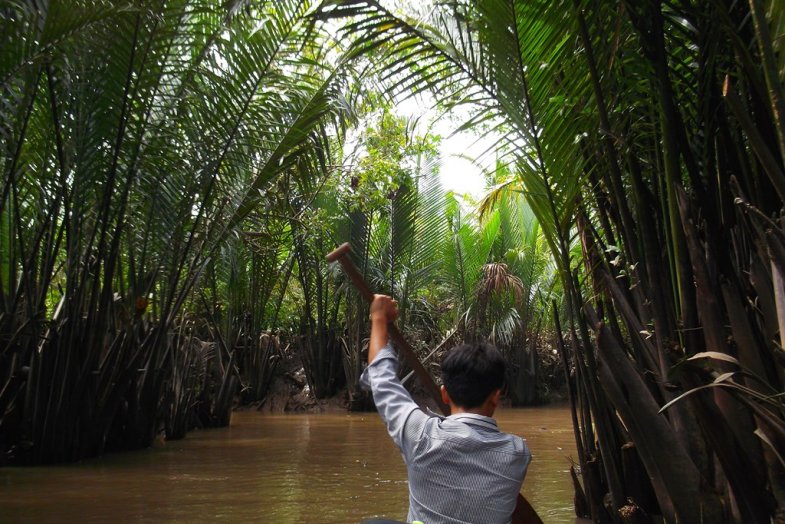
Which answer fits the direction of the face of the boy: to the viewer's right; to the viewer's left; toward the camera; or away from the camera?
away from the camera

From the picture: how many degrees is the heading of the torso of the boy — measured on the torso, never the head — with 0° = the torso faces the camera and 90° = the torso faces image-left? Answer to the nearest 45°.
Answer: approximately 180°
